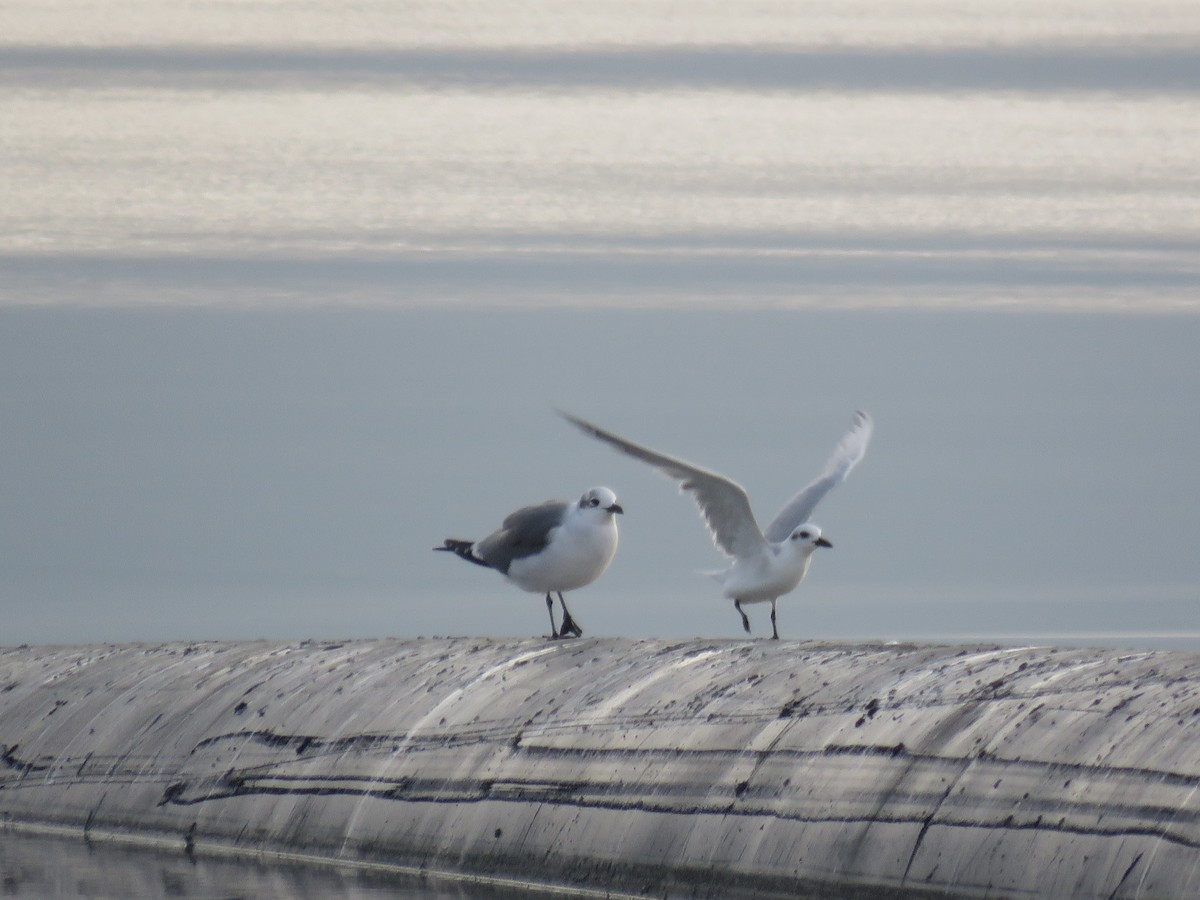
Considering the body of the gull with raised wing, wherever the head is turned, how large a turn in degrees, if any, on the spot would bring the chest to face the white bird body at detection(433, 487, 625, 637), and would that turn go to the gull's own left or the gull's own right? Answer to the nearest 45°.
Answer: approximately 135° to the gull's own right

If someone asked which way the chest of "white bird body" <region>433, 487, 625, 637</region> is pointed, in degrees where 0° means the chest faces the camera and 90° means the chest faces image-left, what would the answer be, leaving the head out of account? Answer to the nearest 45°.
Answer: approximately 315°

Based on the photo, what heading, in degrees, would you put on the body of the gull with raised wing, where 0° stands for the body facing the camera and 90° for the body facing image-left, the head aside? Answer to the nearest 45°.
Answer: approximately 315°

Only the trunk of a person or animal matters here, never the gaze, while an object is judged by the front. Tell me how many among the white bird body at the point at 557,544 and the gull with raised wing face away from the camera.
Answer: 0
